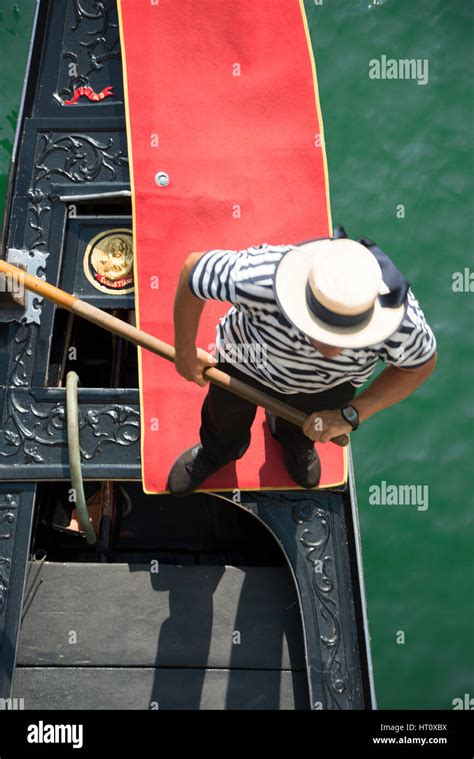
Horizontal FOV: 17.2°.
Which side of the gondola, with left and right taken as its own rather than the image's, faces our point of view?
front
